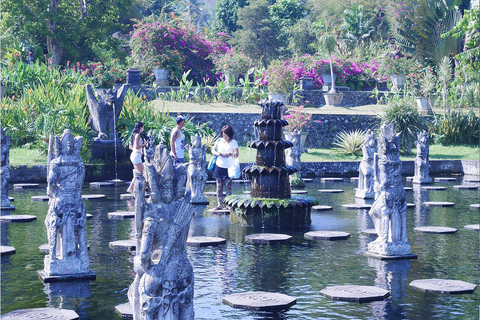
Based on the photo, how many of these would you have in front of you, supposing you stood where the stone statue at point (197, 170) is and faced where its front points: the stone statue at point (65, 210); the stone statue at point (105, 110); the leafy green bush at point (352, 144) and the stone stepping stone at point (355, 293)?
2

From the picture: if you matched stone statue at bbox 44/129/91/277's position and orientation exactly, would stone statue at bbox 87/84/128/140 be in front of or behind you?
behind

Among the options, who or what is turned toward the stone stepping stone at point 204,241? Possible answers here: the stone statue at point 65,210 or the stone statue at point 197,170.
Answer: the stone statue at point 197,170

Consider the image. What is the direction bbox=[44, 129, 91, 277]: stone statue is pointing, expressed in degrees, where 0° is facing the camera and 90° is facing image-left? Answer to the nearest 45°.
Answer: approximately 0°

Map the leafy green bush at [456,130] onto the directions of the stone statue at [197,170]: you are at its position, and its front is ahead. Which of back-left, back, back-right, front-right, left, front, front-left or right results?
back-left

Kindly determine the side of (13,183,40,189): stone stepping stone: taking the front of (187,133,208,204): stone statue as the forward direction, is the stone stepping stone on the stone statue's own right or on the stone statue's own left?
on the stone statue's own right

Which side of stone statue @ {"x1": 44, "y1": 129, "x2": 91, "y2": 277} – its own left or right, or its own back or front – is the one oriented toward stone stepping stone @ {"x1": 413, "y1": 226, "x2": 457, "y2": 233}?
left

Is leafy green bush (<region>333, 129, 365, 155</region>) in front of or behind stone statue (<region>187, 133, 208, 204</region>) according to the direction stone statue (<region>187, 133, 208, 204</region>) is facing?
behind

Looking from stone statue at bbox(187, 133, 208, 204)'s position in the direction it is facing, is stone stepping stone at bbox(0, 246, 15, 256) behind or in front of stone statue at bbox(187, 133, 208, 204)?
in front

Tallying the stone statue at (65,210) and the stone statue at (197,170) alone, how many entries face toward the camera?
2

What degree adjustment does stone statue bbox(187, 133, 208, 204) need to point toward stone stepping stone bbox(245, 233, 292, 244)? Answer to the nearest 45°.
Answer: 0° — it already faces it

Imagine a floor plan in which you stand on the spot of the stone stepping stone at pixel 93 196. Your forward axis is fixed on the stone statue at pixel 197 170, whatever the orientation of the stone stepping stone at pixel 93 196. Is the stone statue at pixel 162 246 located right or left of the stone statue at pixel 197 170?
right

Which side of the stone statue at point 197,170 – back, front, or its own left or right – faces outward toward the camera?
front

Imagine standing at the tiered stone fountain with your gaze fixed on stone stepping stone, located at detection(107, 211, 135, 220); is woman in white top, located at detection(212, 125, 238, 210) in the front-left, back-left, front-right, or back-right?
front-right

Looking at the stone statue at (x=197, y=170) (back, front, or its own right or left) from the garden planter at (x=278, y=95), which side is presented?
back

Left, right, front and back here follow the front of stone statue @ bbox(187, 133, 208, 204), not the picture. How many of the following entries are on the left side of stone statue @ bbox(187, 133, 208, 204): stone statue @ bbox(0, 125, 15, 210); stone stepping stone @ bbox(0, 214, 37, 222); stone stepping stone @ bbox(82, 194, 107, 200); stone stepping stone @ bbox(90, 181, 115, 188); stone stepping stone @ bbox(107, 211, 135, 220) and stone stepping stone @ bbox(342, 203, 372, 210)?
1

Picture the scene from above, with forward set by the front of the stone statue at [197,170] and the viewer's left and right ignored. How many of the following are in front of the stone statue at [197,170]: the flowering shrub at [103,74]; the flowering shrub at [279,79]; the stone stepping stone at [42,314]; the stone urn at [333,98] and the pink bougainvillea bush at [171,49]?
1

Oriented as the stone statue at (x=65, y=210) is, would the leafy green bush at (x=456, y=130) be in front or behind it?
behind
